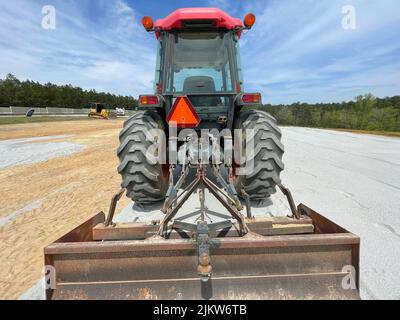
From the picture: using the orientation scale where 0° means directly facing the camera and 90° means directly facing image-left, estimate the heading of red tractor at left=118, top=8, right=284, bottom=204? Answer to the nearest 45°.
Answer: approximately 180°
